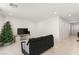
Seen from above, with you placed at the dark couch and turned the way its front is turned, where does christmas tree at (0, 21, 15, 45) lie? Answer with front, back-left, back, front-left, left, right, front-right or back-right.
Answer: left

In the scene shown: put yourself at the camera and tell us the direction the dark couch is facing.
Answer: facing away from the viewer and to the left of the viewer

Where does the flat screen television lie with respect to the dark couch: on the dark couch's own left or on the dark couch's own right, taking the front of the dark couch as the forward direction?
on the dark couch's own left
